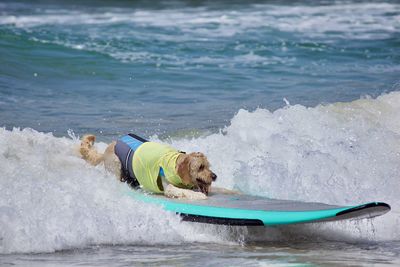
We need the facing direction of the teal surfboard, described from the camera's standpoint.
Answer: facing to the right of the viewer
